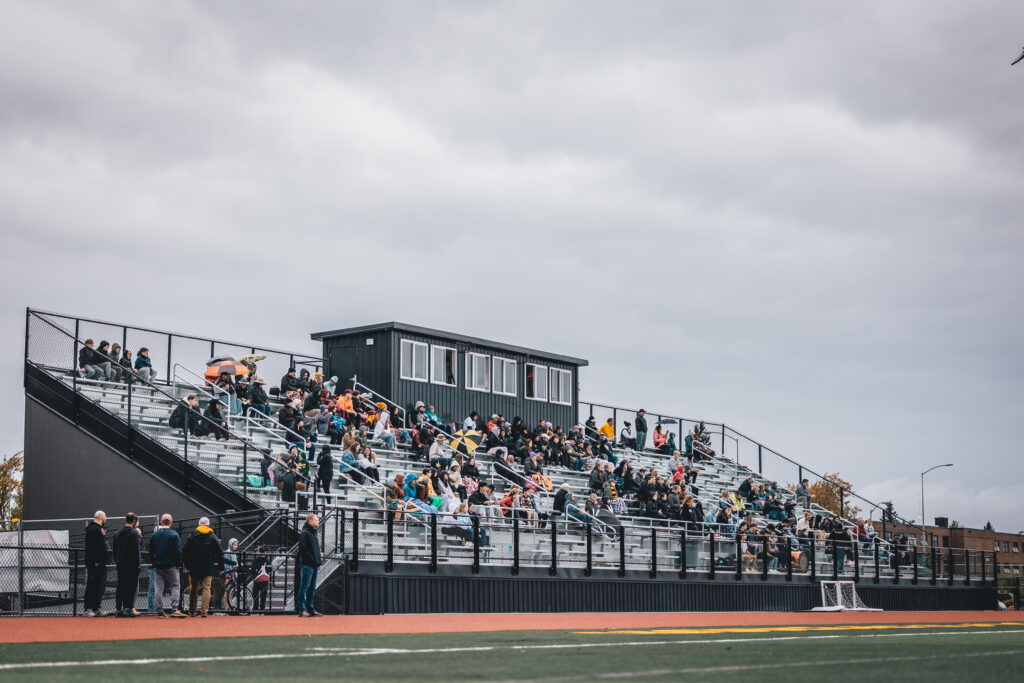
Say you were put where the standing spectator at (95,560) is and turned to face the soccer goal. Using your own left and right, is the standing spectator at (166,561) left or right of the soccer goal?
right

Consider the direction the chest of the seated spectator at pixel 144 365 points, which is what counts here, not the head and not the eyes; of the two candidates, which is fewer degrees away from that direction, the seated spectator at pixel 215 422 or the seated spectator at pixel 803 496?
the seated spectator at pixel 215 422

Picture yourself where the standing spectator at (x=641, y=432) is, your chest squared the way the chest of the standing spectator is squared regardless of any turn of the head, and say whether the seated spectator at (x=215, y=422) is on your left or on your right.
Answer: on your right

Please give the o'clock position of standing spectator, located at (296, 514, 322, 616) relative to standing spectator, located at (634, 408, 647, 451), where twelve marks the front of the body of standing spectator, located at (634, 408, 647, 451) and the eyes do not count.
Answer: standing spectator, located at (296, 514, 322, 616) is roughly at 2 o'clock from standing spectator, located at (634, 408, 647, 451).

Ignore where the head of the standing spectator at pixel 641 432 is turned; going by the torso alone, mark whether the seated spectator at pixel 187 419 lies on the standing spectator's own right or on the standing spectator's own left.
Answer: on the standing spectator's own right

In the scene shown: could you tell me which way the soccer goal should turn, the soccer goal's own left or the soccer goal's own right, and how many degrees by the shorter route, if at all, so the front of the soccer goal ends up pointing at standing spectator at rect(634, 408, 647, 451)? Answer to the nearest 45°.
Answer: approximately 90° to the soccer goal's own right

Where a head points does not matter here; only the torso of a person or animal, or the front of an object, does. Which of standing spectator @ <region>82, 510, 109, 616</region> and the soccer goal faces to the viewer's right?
the standing spectator
